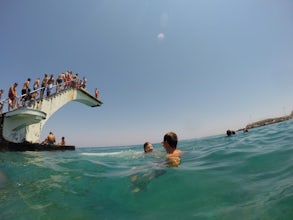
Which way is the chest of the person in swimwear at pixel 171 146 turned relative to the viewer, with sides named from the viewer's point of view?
facing away from the viewer and to the left of the viewer

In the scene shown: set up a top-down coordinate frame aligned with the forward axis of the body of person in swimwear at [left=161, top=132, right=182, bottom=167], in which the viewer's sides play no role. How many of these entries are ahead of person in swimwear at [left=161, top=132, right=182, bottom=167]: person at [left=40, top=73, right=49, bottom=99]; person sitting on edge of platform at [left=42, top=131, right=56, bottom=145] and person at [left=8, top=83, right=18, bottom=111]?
3

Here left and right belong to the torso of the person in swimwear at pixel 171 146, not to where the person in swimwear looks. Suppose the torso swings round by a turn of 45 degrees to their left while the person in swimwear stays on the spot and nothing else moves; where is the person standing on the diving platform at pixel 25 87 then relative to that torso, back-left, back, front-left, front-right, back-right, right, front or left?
front-right

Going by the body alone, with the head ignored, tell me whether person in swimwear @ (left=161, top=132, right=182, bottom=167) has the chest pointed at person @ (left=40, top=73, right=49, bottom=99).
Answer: yes

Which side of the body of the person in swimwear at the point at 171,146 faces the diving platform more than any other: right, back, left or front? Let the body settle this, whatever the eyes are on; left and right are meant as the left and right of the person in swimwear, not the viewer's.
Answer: front

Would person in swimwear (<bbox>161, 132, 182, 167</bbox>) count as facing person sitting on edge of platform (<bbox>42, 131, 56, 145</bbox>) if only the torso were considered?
yes

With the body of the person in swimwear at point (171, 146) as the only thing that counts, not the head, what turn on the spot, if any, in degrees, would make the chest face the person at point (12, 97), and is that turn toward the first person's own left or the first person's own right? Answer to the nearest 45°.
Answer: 0° — they already face them
